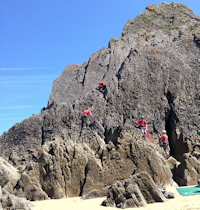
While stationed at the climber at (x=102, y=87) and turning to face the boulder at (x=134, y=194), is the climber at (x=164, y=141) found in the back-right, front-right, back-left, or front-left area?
front-left

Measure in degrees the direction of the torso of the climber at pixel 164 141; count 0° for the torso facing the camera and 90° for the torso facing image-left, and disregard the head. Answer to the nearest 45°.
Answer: approximately 135°

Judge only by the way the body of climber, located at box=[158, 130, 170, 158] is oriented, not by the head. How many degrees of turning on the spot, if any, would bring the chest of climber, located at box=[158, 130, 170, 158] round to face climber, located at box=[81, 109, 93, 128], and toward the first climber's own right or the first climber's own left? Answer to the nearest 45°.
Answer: approximately 45° to the first climber's own left

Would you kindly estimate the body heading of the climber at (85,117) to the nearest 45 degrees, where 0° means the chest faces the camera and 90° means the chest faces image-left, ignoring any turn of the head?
approximately 225°

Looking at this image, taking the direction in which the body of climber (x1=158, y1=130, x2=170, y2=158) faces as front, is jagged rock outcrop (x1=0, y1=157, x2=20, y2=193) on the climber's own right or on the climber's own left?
on the climber's own left

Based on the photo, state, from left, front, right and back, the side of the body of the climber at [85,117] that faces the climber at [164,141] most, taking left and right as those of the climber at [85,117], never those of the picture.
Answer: right

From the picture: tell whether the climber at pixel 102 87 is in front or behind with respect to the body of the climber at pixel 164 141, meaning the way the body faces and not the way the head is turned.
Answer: in front

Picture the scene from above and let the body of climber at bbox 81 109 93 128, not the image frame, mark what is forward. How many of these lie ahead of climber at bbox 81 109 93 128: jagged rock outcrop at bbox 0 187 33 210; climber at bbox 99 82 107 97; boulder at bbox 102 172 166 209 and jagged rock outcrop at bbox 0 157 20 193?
1

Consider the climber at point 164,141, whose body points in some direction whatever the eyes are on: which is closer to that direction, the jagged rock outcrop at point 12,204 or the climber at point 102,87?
the climber

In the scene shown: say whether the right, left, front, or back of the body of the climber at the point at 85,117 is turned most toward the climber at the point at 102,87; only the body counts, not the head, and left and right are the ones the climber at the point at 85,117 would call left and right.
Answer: front

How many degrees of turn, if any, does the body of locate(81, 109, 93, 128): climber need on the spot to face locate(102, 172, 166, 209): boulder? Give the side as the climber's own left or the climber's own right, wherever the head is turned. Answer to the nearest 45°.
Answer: approximately 135° to the climber's own right
